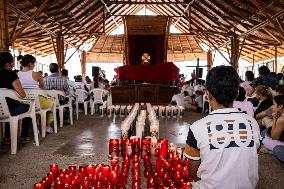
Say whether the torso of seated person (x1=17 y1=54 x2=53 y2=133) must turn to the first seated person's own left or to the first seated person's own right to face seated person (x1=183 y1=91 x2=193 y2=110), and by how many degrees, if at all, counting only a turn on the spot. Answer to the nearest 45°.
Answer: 0° — they already face them

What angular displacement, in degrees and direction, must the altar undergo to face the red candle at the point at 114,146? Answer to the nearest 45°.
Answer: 0° — it already faces it

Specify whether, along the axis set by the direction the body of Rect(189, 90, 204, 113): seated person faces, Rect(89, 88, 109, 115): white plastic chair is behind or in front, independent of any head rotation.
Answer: in front

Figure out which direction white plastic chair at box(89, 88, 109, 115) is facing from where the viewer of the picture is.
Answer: facing away from the viewer and to the right of the viewer

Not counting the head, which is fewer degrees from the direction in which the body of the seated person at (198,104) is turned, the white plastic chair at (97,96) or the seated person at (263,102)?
the white plastic chair

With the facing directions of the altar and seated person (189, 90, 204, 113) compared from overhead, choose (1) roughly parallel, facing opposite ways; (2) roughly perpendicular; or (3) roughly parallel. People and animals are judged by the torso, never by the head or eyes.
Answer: roughly perpendicular

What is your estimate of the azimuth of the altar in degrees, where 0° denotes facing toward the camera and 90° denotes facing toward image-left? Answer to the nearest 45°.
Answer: approximately 0°

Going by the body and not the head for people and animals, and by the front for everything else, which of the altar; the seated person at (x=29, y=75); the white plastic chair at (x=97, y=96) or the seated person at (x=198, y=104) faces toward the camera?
the altar

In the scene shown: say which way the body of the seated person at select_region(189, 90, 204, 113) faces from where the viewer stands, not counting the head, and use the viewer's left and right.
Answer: facing to the left of the viewer

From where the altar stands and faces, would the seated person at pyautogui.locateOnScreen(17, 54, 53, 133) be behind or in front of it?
in front
